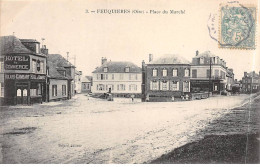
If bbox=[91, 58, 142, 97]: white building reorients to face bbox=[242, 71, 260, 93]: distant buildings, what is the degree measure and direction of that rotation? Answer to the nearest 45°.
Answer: approximately 90° to its left

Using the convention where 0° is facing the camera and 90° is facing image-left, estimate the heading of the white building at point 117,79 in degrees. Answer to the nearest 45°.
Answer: approximately 0°
